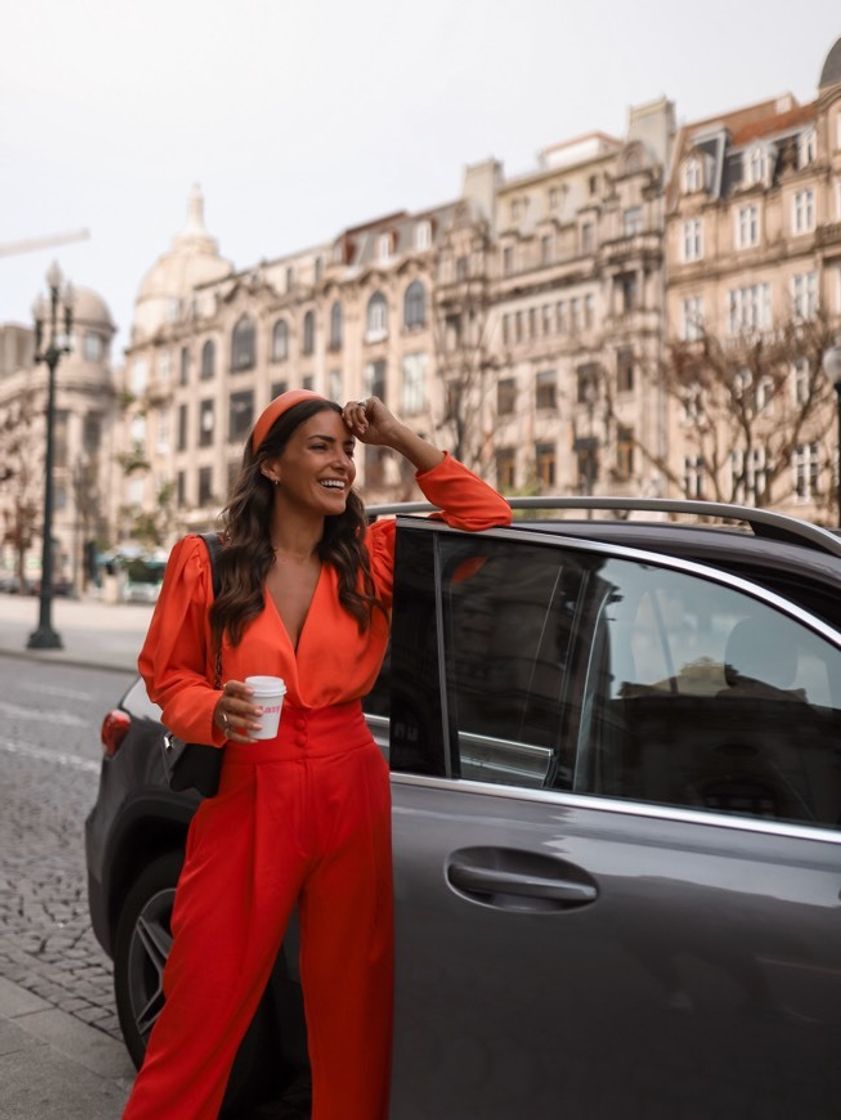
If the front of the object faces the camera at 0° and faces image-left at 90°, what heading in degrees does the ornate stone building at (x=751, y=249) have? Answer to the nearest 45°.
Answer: approximately 45°

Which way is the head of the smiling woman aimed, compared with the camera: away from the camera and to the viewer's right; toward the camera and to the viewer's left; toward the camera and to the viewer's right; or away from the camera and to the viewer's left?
toward the camera and to the viewer's right

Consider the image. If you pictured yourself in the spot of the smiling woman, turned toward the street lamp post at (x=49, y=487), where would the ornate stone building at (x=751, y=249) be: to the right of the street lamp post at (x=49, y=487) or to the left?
right

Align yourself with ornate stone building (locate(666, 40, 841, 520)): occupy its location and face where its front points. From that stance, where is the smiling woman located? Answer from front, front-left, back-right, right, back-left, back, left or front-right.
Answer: front-left

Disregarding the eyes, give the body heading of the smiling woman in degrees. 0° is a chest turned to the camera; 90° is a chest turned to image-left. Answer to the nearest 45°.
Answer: approximately 0°

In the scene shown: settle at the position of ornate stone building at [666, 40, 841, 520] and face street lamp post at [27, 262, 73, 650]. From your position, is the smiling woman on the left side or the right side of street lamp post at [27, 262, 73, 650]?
left
